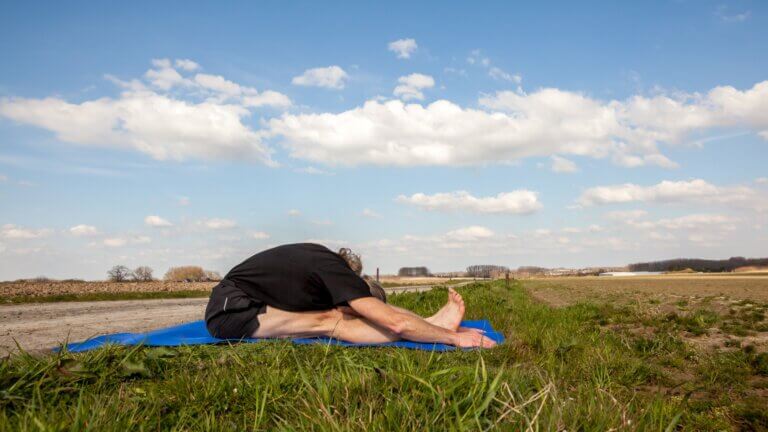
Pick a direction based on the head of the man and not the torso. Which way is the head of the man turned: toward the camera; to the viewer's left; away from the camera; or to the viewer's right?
to the viewer's right

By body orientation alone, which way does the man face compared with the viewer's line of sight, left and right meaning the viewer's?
facing to the right of the viewer
